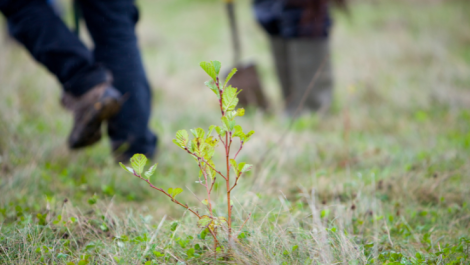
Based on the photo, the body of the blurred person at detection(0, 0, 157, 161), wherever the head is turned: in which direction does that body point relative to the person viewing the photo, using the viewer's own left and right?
facing to the left of the viewer
